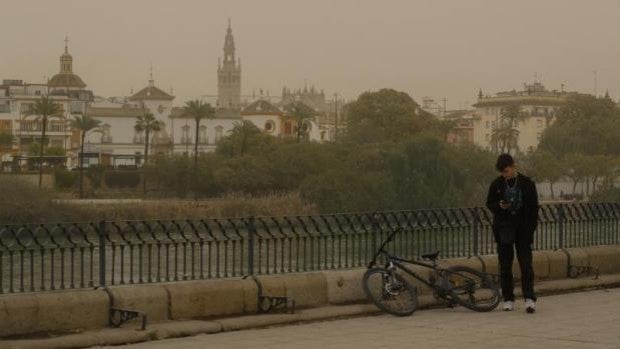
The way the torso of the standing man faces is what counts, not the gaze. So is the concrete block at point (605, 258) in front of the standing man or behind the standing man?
behind

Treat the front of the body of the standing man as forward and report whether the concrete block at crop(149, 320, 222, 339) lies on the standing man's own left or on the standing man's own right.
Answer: on the standing man's own right

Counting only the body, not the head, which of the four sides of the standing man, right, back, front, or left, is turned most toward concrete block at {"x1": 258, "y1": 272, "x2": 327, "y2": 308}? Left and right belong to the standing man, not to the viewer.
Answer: right

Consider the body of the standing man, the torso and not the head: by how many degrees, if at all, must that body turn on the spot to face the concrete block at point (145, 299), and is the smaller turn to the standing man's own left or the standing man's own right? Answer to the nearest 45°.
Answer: approximately 45° to the standing man's own right

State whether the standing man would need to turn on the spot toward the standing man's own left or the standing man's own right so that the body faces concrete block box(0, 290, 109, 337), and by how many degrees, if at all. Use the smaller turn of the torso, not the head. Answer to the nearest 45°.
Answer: approximately 45° to the standing man's own right

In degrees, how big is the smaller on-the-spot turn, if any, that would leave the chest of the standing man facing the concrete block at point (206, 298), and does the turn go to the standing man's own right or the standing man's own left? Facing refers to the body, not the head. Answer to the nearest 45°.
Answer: approximately 45° to the standing man's own right

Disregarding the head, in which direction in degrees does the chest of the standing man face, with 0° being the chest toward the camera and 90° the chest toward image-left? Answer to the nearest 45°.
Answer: approximately 0°
